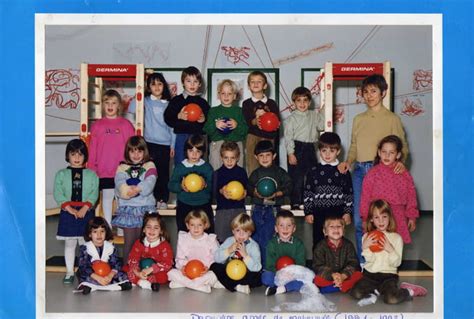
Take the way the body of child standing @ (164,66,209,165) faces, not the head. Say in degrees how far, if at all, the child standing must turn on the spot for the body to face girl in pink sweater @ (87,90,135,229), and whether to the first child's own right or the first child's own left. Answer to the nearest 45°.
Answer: approximately 90° to the first child's own right

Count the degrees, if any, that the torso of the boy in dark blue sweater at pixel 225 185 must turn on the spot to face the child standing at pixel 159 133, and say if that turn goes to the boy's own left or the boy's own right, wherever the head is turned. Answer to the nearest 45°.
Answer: approximately 135° to the boy's own right

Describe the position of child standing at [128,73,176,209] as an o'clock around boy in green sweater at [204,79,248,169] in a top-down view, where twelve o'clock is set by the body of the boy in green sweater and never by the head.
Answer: The child standing is roughly at 4 o'clock from the boy in green sweater.

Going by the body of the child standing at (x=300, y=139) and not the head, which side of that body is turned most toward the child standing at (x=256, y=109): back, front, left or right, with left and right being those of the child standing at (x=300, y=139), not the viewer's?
right

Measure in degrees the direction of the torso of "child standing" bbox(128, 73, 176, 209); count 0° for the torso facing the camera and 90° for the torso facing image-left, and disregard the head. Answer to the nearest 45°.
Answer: approximately 0°
